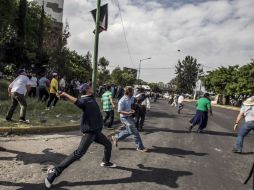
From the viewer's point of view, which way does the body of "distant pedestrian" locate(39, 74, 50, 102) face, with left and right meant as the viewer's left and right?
facing away from the viewer and to the right of the viewer

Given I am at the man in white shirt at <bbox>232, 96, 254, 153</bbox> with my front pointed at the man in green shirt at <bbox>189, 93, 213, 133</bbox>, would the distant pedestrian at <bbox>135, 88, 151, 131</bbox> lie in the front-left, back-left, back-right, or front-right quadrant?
front-left

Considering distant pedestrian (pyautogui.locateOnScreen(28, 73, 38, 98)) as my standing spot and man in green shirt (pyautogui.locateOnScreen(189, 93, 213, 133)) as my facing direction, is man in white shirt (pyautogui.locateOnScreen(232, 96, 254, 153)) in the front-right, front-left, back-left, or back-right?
front-right

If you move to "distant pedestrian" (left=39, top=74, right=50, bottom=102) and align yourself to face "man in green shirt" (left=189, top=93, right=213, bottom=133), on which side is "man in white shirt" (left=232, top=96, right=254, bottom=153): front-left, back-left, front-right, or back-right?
front-right

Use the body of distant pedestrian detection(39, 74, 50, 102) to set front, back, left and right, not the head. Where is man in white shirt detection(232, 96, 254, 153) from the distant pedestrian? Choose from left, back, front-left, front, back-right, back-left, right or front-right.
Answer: right

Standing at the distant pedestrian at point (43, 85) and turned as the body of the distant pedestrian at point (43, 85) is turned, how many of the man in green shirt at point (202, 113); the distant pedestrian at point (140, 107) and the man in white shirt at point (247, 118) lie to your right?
3

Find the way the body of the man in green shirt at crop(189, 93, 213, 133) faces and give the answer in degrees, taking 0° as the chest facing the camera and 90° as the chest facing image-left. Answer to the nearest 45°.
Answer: approximately 225°

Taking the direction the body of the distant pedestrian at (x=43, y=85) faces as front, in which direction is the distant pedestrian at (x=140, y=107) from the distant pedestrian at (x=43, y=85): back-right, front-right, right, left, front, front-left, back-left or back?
right

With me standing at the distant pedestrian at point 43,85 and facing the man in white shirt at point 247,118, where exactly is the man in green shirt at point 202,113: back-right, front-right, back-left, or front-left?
front-left

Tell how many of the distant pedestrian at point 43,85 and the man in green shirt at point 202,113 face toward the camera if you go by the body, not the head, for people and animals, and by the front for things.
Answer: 0
